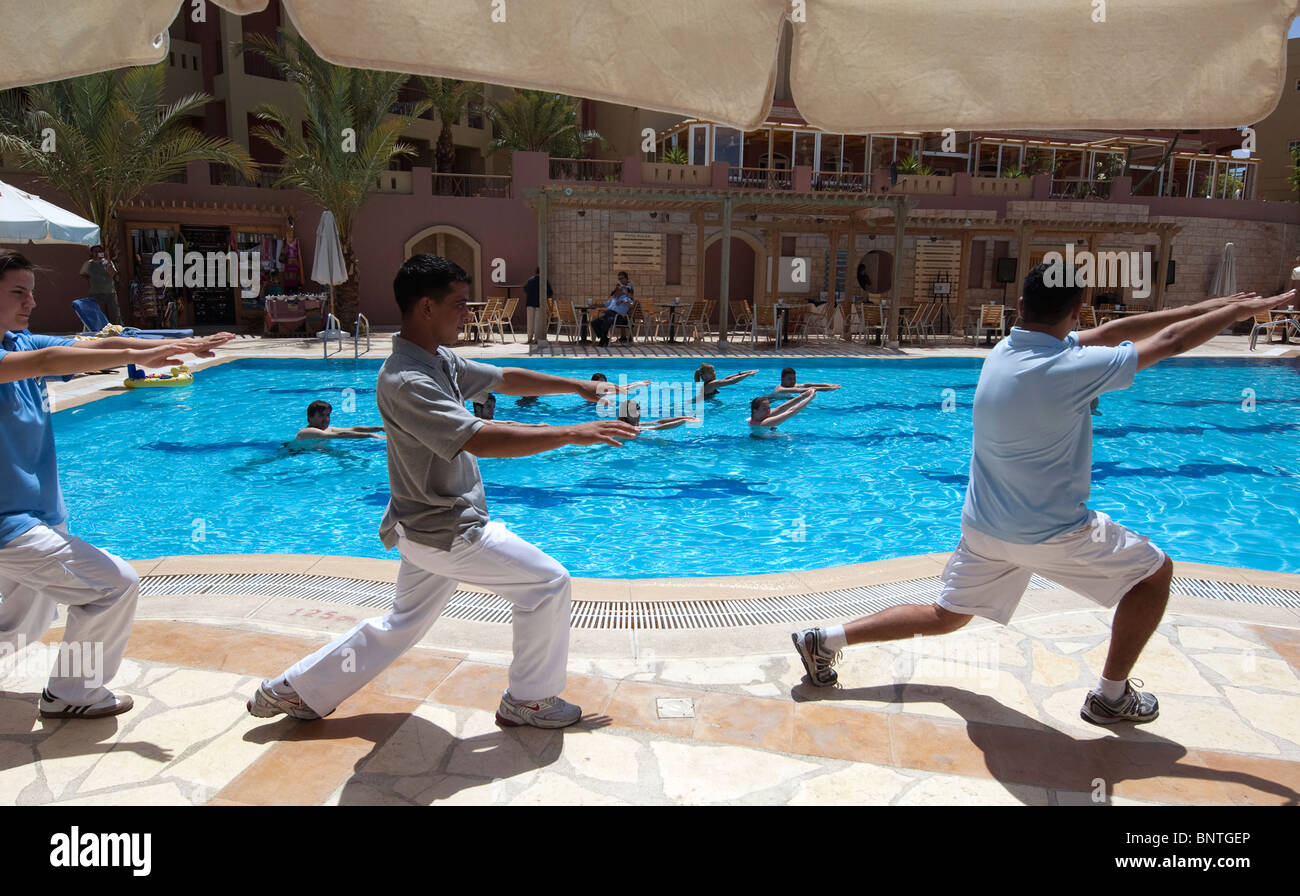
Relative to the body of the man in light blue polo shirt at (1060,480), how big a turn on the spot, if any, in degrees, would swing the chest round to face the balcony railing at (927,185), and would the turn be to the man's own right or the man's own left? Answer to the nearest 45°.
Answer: approximately 45° to the man's own left

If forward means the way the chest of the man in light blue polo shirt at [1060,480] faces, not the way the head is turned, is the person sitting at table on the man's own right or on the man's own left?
on the man's own left

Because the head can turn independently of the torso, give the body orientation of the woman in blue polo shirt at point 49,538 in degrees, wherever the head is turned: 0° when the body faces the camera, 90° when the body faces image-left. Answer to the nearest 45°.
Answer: approximately 270°

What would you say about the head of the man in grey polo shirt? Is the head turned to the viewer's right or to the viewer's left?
to the viewer's right

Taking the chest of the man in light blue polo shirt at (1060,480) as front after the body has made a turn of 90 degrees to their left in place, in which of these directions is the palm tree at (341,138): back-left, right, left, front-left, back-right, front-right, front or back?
front

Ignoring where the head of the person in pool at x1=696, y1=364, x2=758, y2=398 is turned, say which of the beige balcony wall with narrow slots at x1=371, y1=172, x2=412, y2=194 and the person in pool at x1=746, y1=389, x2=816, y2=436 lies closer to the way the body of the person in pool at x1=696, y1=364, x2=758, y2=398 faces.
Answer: the person in pool

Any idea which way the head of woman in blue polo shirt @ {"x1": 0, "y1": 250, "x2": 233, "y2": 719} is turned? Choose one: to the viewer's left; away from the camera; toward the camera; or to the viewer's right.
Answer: to the viewer's right

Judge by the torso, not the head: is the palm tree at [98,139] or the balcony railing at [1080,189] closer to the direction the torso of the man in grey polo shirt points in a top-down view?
the balcony railing

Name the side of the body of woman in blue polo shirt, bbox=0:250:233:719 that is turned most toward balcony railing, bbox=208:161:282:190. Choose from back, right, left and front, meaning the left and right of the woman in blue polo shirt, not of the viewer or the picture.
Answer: left

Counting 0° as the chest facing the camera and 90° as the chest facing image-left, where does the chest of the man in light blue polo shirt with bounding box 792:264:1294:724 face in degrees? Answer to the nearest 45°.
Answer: approximately 225°

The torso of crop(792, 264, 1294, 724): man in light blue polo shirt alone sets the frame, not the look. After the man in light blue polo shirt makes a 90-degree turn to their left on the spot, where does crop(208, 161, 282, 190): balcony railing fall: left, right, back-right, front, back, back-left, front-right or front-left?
front

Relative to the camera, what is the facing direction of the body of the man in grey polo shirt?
to the viewer's right

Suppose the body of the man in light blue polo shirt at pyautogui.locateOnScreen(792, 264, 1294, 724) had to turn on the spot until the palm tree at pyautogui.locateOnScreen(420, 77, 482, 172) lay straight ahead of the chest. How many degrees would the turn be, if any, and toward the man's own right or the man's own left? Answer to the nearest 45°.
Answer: approximately 90° to the man's own left
